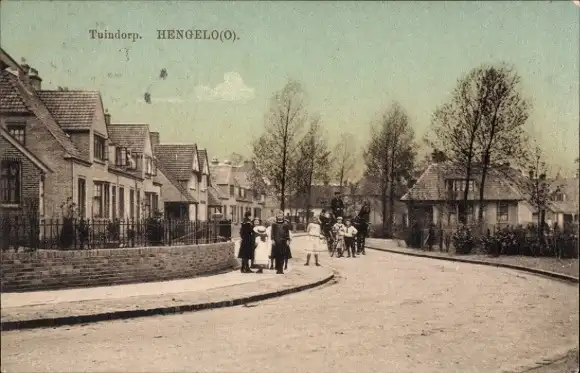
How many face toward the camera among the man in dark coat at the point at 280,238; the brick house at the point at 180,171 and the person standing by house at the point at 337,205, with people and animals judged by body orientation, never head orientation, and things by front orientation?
2

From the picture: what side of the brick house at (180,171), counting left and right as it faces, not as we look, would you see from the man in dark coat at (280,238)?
right

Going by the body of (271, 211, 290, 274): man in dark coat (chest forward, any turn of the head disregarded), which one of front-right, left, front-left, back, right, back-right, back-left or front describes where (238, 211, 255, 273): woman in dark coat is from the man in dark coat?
right

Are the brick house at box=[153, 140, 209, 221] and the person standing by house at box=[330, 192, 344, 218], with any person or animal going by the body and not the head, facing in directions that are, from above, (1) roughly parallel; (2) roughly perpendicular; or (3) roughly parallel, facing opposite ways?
roughly perpendicular

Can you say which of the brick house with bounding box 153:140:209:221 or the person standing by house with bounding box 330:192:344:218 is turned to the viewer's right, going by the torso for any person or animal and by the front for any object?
the brick house

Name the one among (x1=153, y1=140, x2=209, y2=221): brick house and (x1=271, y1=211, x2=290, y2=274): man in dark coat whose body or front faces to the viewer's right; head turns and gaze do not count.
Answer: the brick house

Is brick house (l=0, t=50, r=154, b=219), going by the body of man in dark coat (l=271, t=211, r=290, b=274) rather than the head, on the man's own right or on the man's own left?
on the man's own right

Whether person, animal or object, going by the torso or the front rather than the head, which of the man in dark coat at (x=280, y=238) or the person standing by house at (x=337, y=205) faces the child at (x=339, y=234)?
the person standing by house

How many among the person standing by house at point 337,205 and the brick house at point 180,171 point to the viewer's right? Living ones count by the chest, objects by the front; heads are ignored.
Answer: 1

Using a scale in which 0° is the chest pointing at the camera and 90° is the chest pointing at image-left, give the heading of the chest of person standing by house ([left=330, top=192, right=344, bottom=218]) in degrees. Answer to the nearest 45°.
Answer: approximately 0°

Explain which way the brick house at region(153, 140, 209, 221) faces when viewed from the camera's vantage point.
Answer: facing to the right of the viewer

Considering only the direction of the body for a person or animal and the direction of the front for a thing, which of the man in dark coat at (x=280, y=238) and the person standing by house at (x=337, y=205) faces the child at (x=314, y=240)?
the person standing by house
